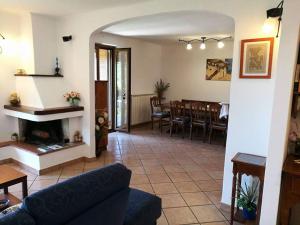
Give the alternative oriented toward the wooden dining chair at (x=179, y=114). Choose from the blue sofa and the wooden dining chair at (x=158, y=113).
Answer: the wooden dining chair at (x=158, y=113)

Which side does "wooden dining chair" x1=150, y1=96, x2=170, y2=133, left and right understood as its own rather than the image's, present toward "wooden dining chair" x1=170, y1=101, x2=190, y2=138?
front

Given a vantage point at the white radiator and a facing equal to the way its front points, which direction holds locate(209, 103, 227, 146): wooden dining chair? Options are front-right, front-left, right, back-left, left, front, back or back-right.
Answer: front

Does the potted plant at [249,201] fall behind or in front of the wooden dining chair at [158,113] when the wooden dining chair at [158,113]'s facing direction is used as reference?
in front

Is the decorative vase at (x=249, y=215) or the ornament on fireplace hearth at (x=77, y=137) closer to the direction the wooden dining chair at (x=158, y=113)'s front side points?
the decorative vase

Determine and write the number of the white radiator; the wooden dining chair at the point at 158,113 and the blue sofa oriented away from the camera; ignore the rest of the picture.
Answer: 1

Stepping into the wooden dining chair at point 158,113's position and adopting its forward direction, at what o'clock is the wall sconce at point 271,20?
The wall sconce is roughly at 1 o'clock from the wooden dining chair.

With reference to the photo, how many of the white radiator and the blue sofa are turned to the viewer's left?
0

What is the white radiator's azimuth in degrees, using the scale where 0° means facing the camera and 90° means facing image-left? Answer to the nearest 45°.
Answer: approximately 315°

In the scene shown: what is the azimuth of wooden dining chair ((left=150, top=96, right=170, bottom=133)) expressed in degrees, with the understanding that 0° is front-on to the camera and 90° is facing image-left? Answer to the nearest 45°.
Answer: approximately 315°

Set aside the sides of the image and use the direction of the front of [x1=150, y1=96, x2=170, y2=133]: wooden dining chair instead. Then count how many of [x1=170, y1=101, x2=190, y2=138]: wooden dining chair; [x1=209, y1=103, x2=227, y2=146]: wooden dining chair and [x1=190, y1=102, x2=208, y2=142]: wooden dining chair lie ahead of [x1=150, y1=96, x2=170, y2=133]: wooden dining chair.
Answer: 3

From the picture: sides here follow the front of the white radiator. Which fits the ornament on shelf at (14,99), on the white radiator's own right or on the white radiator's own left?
on the white radiator's own right
